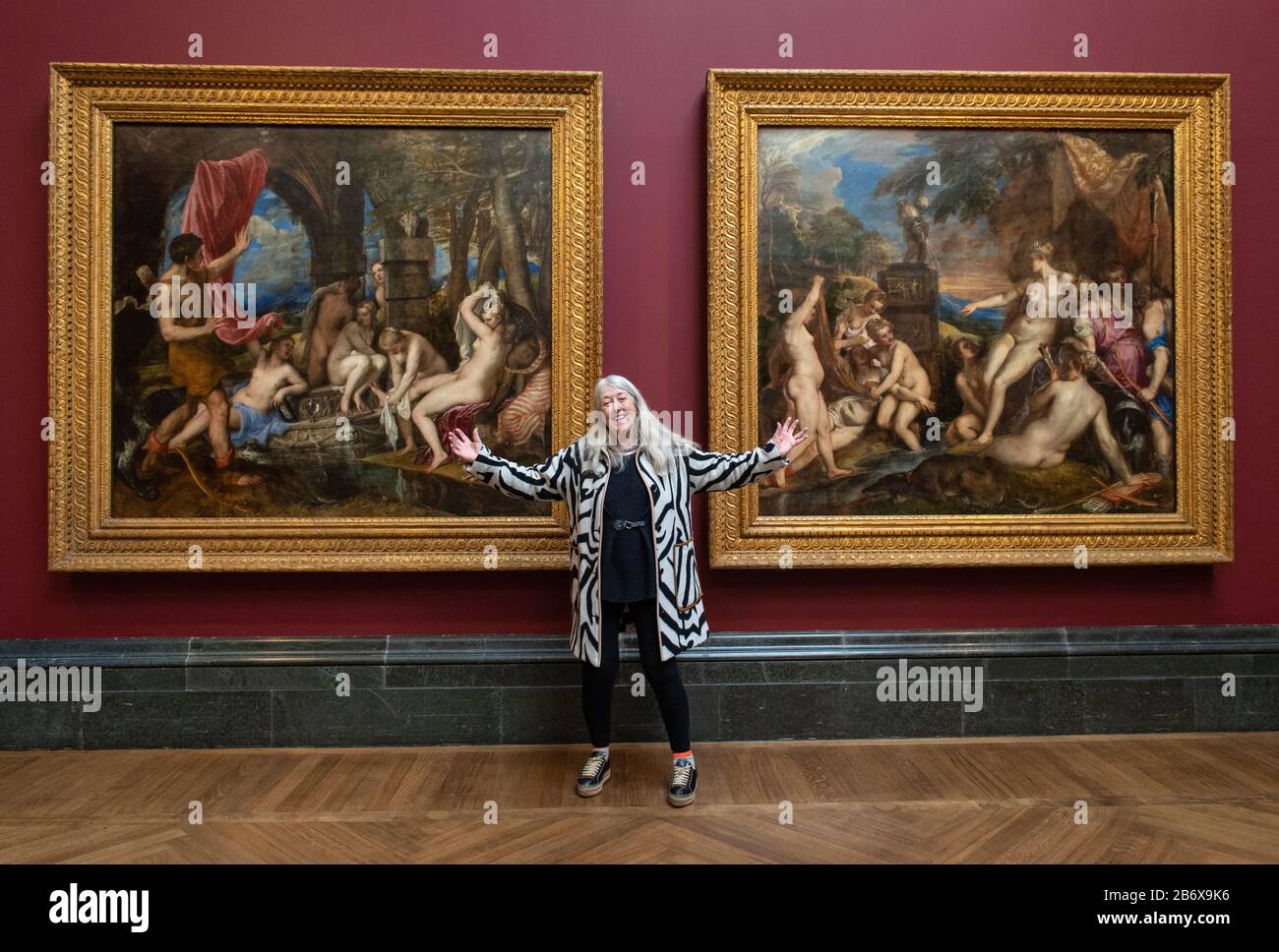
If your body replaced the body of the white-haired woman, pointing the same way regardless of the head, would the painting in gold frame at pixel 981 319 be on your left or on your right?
on your left

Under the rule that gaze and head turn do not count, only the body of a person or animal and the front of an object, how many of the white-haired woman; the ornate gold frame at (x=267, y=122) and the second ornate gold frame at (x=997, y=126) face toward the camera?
3

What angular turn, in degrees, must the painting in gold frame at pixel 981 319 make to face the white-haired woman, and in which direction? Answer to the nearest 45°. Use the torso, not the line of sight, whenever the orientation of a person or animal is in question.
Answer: approximately 45° to its right

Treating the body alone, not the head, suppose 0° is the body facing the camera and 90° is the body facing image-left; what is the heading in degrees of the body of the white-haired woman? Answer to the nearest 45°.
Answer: approximately 0°

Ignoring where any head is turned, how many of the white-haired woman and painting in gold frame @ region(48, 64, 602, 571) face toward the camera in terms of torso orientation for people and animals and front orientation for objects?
2

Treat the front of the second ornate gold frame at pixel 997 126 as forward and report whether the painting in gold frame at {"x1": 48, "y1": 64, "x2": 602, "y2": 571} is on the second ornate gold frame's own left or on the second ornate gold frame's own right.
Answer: on the second ornate gold frame's own right

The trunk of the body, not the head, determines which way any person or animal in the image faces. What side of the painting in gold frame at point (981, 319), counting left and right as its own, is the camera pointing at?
front

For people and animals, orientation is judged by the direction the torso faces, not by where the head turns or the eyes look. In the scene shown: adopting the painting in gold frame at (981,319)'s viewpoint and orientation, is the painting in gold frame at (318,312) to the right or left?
on its right

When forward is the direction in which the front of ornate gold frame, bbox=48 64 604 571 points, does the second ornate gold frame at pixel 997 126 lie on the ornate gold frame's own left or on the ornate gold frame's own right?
on the ornate gold frame's own left

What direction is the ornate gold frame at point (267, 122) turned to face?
toward the camera
